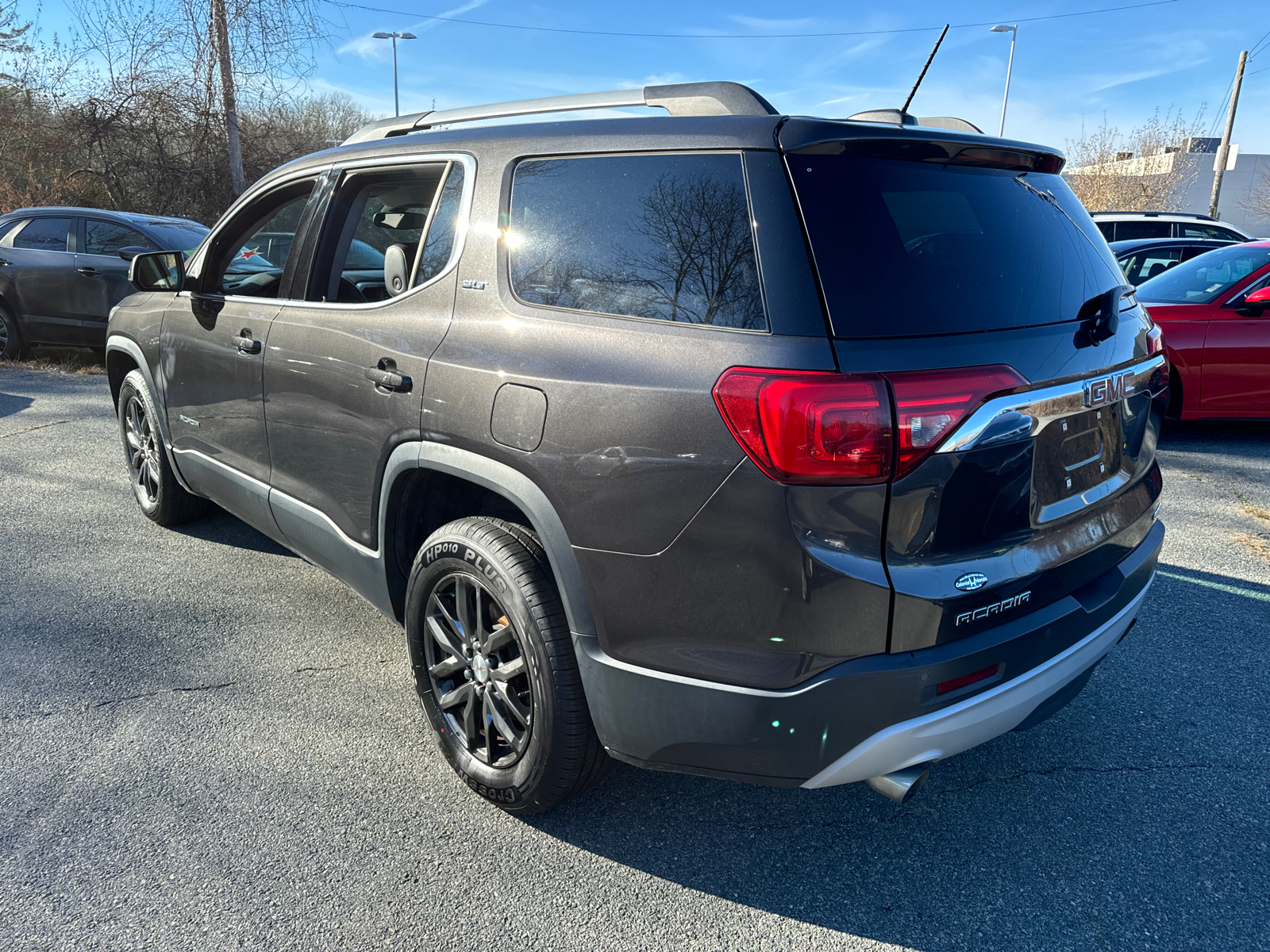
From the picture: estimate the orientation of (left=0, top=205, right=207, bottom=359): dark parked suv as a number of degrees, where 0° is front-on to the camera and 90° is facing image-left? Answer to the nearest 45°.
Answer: approximately 315°

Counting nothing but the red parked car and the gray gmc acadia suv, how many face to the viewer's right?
0

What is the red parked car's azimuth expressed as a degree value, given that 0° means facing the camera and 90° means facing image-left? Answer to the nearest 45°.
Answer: approximately 45°

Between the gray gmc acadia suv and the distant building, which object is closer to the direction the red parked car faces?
the gray gmc acadia suv

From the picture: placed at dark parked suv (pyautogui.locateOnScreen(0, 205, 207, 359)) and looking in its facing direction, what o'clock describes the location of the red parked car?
The red parked car is roughly at 12 o'clock from the dark parked suv.

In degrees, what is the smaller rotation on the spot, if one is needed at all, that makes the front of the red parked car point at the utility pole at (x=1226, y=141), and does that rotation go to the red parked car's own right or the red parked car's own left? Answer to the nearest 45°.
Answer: approximately 135° to the red parked car's own right

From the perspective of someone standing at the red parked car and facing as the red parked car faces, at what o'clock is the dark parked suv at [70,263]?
The dark parked suv is roughly at 1 o'clock from the red parked car.

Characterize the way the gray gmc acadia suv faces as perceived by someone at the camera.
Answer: facing away from the viewer and to the left of the viewer

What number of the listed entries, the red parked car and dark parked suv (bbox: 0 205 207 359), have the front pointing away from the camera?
0

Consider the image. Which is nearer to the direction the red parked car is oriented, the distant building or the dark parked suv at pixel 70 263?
the dark parked suv

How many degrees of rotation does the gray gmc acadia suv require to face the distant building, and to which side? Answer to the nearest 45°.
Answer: approximately 90° to its right
